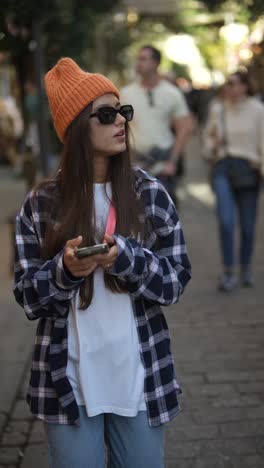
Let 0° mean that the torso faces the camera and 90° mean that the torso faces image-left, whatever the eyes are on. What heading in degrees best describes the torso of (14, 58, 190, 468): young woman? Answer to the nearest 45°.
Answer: approximately 0°

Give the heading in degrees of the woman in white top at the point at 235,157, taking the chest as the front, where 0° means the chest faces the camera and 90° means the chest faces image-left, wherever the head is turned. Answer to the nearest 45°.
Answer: approximately 0°

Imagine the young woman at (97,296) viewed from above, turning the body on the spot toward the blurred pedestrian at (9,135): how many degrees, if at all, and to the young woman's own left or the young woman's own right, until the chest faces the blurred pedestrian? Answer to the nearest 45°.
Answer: approximately 180°

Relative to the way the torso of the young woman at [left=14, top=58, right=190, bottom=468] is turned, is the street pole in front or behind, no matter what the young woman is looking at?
behind

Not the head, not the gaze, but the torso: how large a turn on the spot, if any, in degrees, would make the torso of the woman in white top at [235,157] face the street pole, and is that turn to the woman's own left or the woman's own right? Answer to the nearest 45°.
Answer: approximately 135° to the woman's own right

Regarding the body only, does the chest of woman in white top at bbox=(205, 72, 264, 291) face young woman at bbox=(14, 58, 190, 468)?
yes

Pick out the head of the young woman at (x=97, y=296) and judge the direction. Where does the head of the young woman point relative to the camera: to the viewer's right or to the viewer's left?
to the viewer's right

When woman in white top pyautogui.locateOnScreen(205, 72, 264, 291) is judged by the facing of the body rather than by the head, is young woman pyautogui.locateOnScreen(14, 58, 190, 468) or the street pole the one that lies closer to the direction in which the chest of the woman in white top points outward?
the young woman
